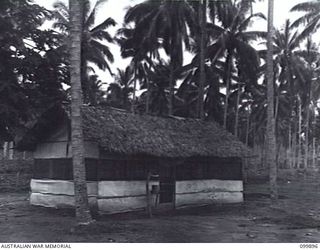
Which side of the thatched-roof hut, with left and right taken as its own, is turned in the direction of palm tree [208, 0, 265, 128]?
left

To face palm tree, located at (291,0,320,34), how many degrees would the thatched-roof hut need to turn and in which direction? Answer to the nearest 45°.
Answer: approximately 90° to its left

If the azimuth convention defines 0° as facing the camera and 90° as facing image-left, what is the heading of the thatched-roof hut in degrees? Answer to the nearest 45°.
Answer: approximately 315°

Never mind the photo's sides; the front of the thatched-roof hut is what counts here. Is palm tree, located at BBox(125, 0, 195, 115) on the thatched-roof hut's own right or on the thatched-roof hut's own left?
on the thatched-roof hut's own left

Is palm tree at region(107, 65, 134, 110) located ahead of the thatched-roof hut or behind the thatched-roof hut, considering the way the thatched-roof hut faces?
behind
